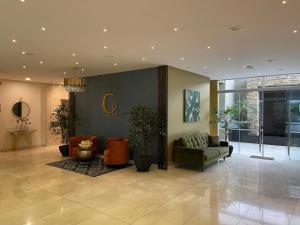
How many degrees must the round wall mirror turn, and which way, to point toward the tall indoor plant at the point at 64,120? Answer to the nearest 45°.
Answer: approximately 45° to its left

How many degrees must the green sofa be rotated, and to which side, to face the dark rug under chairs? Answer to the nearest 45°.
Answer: approximately 135° to its right

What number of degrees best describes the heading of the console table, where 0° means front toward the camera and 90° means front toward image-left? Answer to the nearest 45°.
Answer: approximately 0°

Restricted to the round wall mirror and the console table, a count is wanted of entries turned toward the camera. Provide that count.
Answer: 2

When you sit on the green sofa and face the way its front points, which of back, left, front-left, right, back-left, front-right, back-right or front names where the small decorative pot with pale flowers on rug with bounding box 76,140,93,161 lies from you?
back-right

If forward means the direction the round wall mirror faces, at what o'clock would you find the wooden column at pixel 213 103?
The wooden column is roughly at 10 o'clock from the round wall mirror.

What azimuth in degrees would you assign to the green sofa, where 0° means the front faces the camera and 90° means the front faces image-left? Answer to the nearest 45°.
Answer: approximately 315°

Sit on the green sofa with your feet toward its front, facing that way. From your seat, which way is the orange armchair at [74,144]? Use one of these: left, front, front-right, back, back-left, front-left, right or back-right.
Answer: back-right

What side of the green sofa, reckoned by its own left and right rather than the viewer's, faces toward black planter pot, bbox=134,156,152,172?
right
